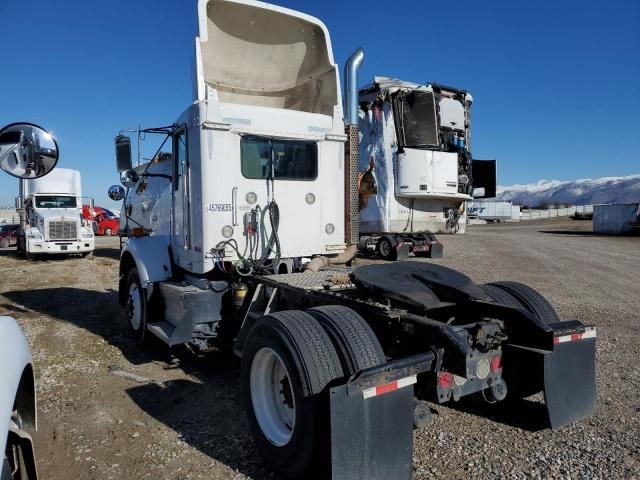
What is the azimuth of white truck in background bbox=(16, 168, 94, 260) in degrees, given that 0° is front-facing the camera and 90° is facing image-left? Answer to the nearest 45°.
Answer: approximately 0°

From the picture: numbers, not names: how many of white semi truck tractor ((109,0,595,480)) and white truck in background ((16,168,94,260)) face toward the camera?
1

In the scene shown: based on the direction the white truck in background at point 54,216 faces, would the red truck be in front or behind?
behind

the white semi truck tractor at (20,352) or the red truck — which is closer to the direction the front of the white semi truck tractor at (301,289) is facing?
the red truck

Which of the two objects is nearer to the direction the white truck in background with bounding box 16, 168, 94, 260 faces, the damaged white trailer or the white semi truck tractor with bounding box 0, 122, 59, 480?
the white semi truck tractor

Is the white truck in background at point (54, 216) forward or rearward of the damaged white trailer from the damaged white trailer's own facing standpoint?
rearward

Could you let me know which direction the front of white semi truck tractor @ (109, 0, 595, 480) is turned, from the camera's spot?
facing away from the viewer and to the left of the viewer

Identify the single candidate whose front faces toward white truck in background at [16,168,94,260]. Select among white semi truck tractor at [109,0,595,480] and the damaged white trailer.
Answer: the white semi truck tractor
